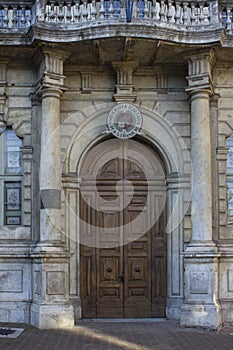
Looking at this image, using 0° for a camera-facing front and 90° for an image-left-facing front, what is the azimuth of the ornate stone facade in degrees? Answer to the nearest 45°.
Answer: approximately 0°
